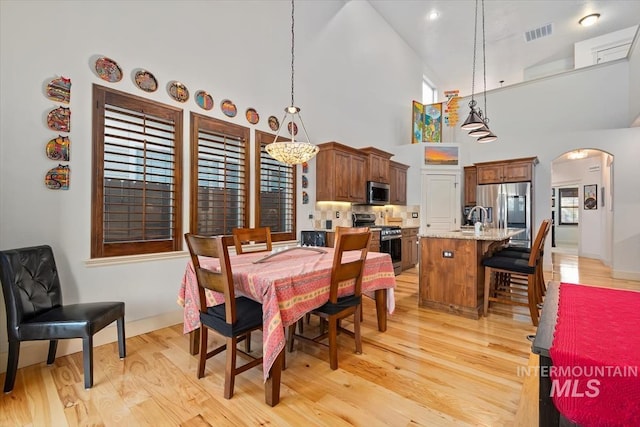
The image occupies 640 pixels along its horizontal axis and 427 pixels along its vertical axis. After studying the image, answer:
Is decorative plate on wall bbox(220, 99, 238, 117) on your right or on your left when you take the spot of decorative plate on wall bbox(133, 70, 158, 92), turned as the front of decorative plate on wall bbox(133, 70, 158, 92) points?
on your left

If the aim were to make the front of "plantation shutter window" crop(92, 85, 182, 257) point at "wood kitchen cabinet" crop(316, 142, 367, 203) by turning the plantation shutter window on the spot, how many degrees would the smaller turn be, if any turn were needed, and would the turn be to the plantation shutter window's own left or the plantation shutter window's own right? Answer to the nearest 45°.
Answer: approximately 45° to the plantation shutter window's own left

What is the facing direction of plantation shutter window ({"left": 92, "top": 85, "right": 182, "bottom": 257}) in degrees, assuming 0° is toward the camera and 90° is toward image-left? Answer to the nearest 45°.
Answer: approximately 315°

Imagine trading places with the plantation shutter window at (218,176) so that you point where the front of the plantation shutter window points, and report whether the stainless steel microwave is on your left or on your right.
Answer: on your left

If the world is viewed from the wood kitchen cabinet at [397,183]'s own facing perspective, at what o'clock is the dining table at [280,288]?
The dining table is roughly at 2 o'clock from the wood kitchen cabinet.

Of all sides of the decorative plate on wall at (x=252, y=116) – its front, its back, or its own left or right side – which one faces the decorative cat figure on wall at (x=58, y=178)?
right

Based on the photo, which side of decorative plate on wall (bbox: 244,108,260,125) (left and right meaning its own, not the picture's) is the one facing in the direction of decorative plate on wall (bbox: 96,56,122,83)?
right

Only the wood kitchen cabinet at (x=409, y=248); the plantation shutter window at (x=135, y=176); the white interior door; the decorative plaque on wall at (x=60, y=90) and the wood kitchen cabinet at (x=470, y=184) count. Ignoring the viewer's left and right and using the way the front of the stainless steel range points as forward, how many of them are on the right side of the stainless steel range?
2

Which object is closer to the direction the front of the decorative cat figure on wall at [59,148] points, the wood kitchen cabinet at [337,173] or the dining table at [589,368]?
the dining table

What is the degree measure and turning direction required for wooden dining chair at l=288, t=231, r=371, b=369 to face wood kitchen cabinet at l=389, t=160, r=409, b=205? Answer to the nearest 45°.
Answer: approximately 45° to its right

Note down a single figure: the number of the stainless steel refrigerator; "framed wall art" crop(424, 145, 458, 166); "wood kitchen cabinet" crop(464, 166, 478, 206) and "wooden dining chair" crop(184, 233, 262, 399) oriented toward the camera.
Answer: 3

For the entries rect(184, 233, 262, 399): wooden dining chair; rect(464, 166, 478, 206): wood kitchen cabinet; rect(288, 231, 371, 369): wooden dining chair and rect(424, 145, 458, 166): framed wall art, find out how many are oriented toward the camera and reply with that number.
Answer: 2

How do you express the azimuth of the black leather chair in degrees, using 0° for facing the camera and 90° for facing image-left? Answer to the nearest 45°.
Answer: approximately 315°
